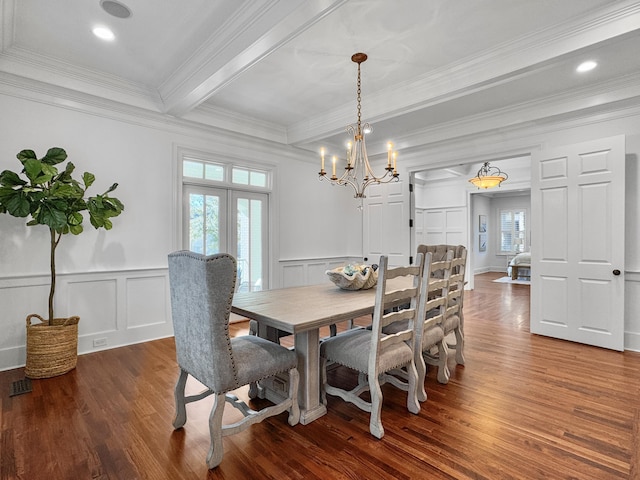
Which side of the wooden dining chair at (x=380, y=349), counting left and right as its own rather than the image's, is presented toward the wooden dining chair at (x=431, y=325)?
right

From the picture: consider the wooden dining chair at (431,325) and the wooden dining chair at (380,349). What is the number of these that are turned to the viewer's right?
0

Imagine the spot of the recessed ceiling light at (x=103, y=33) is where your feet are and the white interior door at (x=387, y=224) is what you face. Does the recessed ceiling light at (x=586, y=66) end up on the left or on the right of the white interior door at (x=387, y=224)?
right

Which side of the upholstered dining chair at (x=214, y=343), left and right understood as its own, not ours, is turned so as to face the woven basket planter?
left

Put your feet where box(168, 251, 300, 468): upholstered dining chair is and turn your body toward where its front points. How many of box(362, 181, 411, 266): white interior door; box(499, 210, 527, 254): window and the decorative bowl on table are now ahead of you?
3

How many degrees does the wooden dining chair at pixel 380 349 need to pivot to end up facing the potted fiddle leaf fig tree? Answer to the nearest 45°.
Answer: approximately 45° to its left

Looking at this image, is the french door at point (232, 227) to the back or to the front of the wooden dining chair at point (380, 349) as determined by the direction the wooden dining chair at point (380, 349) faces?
to the front

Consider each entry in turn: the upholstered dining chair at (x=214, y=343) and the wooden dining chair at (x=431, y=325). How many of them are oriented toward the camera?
0

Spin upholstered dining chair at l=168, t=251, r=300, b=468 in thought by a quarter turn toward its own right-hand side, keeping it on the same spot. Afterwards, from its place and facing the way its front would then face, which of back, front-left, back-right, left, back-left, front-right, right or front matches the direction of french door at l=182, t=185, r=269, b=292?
back-left

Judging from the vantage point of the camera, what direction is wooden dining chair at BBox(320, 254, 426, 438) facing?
facing away from the viewer and to the left of the viewer

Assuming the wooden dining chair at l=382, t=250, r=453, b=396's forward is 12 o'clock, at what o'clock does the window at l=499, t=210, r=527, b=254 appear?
The window is roughly at 2 o'clock from the wooden dining chair.

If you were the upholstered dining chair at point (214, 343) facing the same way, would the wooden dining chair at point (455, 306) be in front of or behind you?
in front

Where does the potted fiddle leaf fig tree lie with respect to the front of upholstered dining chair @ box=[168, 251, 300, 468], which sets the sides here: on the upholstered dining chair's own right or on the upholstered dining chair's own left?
on the upholstered dining chair's own left

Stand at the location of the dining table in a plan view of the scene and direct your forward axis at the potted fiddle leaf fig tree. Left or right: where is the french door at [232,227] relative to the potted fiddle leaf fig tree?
right

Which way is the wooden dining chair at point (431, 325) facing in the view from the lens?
facing away from the viewer and to the left of the viewer

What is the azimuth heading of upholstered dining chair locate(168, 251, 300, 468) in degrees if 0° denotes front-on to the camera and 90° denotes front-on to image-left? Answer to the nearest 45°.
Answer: approximately 225°
